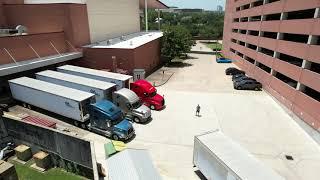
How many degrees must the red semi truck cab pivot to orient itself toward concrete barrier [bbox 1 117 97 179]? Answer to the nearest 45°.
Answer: approximately 90° to its right

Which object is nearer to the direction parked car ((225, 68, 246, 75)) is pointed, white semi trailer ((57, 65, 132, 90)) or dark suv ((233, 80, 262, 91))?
the dark suv

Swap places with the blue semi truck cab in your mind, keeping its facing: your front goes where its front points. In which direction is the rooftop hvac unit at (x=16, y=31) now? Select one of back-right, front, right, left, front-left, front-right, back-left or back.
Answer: back

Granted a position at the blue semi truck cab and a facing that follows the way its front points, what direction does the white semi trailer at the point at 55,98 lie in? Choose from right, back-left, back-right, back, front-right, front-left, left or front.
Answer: back

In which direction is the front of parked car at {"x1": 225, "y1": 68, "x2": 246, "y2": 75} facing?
to the viewer's right

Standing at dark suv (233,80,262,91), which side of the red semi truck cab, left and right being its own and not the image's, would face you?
left

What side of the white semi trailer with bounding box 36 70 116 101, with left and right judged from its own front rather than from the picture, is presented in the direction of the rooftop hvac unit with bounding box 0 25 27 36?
back

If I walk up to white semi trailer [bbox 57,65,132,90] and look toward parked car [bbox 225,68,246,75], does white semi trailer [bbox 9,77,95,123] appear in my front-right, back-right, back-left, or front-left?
back-right

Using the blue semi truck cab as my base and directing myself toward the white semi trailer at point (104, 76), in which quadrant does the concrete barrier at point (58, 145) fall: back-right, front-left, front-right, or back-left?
back-left

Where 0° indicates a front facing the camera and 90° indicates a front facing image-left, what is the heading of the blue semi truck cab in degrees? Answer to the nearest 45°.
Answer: approximately 315°

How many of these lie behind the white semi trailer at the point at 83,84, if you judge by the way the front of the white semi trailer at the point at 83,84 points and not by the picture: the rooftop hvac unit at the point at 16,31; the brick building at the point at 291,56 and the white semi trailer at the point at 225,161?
1

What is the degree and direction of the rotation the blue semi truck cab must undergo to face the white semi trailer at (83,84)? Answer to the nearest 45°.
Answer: approximately 135° to its left

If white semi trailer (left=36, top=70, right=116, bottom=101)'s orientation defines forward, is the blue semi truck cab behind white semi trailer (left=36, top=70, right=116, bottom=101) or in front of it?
in front
